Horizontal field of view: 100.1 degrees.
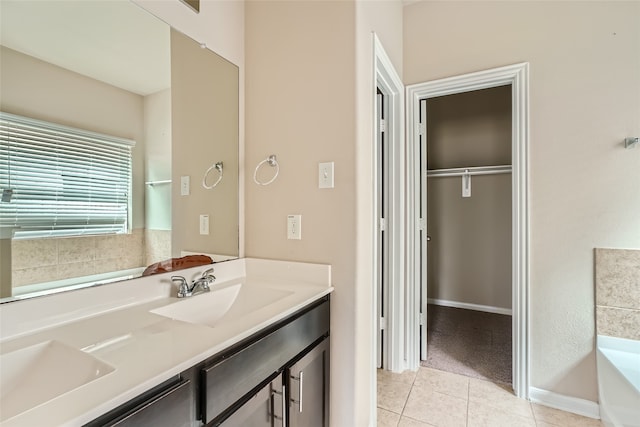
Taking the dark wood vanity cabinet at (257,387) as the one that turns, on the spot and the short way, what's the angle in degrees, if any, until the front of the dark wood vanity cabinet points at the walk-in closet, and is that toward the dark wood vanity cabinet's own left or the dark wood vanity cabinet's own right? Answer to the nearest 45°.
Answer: approximately 90° to the dark wood vanity cabinet's own left

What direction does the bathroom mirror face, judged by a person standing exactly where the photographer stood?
facing the viewer and to the right of the viewer

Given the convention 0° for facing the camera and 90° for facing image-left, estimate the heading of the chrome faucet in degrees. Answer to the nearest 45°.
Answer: approximately 315°

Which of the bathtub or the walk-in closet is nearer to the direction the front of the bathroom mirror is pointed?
the bathtub

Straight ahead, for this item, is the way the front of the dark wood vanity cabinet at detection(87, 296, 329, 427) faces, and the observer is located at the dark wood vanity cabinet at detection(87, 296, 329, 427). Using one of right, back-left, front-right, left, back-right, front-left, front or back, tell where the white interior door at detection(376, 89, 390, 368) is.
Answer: left

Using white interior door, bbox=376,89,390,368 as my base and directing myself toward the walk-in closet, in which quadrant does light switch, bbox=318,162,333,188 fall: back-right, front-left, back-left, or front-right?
back-right

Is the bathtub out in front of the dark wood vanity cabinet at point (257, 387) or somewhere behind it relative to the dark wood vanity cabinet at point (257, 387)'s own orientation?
in front

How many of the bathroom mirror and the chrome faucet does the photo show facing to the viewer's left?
0

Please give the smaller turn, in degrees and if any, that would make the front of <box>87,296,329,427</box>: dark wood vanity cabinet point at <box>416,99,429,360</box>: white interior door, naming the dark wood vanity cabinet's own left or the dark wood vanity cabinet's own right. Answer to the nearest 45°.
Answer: approximately 90° to the dark wood vanity cabinet's own left
